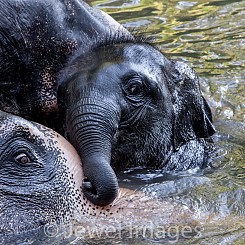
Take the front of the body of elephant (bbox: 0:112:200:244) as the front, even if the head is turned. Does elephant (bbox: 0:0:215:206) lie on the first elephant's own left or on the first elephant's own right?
on the first elephant's own left

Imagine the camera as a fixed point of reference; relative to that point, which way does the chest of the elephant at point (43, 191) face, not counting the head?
to the viewer's right

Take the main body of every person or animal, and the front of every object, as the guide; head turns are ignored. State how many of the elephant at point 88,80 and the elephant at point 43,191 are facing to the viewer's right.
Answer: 1

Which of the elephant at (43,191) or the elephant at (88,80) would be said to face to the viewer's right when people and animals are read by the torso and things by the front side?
the elephant at (43,191)
